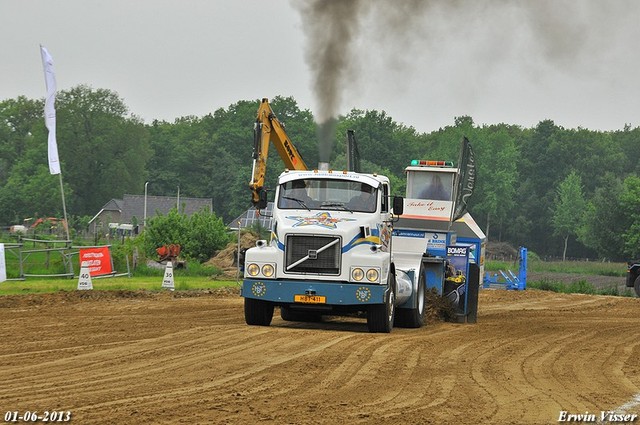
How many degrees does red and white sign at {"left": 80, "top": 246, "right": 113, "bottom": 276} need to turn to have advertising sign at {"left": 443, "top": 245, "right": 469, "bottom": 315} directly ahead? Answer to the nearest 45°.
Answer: approximately 45° to its left

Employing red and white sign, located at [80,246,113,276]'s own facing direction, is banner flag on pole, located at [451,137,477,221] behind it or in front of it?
in front

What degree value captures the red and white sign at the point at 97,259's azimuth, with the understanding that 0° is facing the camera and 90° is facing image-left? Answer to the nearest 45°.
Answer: approximately 0°

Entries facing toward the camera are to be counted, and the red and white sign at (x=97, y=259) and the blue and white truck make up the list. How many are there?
2
